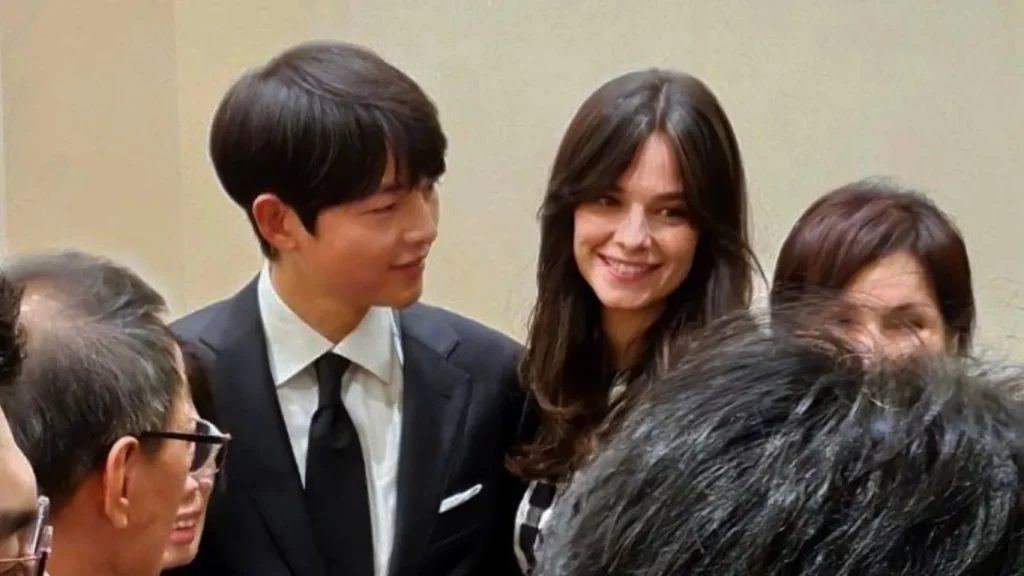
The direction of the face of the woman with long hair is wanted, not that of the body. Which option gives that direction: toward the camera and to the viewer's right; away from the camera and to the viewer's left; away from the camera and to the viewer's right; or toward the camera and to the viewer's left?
toward the camera and to the viewer's left

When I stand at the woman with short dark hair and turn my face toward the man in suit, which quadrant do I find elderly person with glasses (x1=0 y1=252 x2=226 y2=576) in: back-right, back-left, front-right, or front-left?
front-left

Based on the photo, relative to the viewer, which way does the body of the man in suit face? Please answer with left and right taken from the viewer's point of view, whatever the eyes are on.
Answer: facing the viewer
